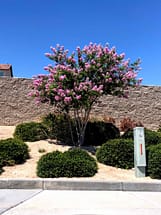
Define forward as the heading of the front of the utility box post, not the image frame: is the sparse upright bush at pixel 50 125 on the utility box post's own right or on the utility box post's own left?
on the utility box post's own right

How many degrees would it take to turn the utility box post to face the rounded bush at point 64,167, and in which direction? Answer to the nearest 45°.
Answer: approximately 45° to its right

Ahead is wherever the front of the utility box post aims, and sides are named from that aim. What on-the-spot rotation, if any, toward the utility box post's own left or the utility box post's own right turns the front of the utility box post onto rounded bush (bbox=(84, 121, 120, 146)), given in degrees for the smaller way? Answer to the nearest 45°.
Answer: approximately 135° to the utility box post's own right

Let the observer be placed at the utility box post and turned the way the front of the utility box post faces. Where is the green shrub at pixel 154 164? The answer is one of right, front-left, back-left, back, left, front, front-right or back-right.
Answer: left

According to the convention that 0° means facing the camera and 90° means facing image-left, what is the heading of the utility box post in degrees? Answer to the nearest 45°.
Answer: approximately 0°

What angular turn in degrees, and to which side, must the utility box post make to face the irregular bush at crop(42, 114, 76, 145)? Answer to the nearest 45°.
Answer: approximately 135° to its right

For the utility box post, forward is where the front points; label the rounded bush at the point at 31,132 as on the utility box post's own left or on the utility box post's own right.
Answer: on the utility box post's own right

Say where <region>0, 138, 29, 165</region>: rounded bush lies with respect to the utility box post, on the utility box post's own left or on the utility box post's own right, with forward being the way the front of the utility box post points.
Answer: on the utility box post's own right
